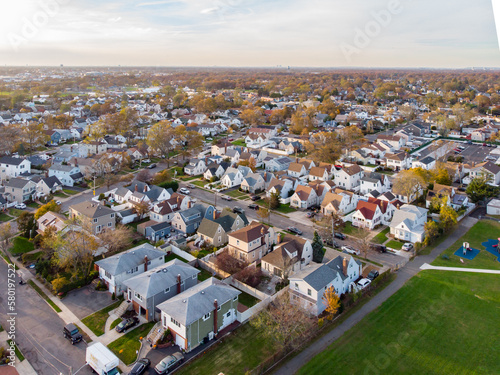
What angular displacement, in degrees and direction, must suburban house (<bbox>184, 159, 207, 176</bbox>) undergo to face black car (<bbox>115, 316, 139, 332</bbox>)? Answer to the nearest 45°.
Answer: approximately 45° to its left

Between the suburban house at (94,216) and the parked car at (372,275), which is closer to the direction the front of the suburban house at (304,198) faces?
the suburban house

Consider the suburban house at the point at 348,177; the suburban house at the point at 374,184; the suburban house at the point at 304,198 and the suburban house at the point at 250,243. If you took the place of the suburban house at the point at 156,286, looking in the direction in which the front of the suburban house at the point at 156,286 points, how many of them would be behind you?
4

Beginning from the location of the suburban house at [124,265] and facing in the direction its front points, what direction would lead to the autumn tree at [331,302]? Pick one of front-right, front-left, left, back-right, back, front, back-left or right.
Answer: left

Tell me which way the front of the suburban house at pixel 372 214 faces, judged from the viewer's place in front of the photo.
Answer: facing the viewer and to the left of the viewer

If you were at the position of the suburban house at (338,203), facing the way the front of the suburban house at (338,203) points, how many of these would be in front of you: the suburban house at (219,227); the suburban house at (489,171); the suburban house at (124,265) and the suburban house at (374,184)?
2

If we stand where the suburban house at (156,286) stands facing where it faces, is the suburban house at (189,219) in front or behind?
behind

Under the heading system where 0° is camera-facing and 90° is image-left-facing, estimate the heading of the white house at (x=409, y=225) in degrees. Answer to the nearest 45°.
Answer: approximately 45°

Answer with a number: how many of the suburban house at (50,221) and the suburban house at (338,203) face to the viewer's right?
0

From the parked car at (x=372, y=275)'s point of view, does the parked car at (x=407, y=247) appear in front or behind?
behind

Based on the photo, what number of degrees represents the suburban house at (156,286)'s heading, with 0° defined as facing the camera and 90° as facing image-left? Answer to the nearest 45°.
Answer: approximately 45°

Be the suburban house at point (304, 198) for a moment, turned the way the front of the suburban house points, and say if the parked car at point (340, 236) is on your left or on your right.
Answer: on your left

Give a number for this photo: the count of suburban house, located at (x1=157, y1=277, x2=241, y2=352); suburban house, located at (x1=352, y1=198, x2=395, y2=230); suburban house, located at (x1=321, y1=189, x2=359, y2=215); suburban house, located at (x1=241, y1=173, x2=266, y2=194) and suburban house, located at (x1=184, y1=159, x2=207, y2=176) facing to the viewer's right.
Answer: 0

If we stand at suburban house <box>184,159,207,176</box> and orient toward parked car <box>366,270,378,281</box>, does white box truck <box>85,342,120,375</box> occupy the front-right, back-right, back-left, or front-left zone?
front-right

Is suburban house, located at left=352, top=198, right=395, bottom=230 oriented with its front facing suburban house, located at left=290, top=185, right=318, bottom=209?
no
